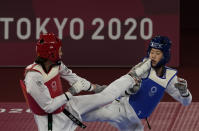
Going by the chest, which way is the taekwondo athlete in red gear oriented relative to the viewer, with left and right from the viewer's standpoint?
facing the viewer and to the right of the viewer

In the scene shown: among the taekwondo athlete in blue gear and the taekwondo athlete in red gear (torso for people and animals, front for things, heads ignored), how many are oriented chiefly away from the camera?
0

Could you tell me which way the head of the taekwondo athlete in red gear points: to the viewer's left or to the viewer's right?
to the viewer's right

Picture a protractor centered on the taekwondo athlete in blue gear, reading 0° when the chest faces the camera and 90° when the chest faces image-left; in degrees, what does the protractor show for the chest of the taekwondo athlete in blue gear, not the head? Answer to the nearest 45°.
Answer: approximately 45°
